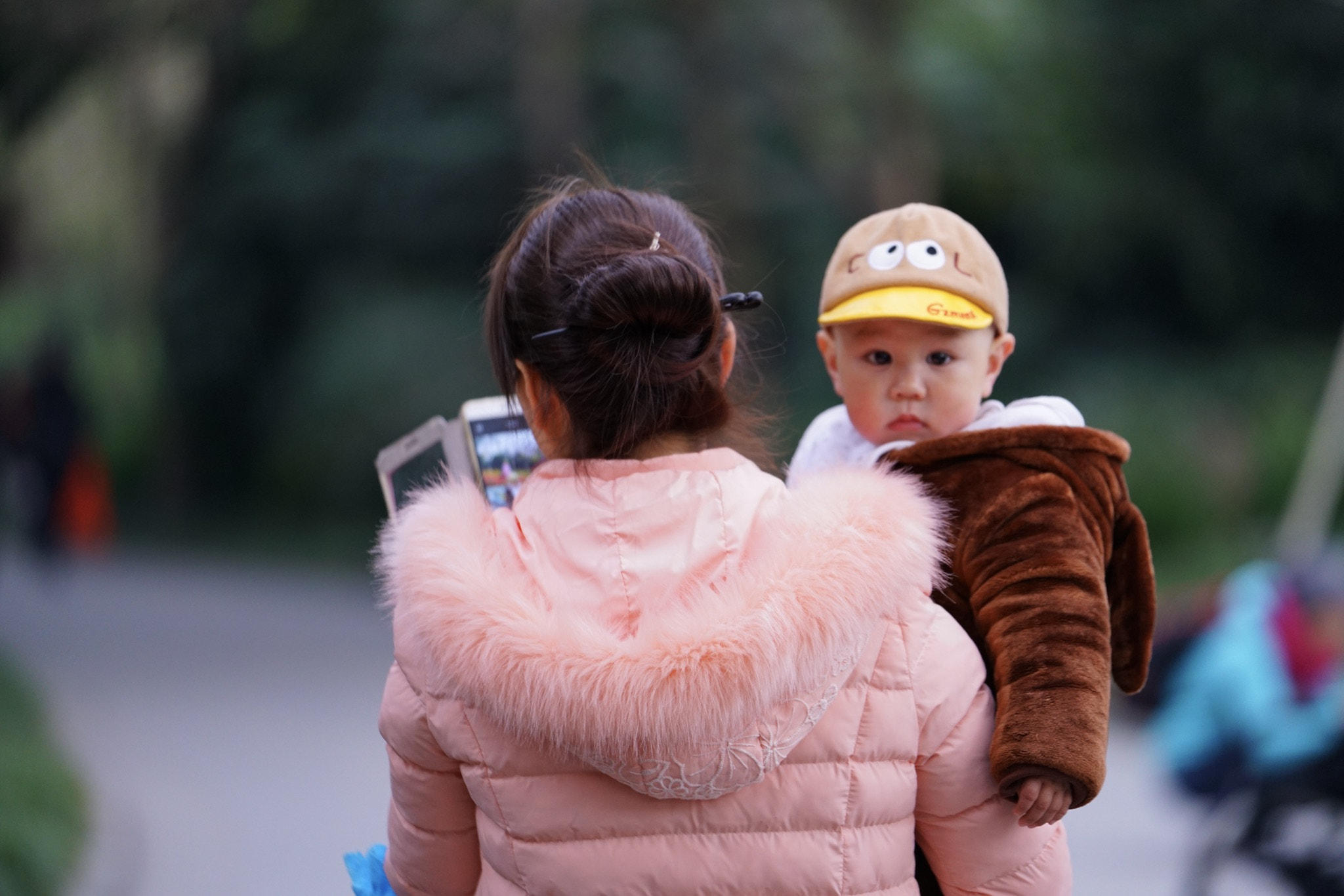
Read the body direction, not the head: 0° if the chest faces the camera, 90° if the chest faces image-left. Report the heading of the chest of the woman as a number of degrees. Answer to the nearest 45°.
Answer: approximately 180°

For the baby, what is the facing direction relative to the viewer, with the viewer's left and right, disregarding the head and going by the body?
facing the viewer and to the left of the viewer

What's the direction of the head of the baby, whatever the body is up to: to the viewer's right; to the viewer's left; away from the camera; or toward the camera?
toward the camera

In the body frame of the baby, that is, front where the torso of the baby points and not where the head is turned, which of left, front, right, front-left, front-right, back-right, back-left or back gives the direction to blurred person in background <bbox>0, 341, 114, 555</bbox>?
right

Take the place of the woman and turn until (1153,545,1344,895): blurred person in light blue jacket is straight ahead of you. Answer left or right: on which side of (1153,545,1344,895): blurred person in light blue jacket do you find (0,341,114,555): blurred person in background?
left

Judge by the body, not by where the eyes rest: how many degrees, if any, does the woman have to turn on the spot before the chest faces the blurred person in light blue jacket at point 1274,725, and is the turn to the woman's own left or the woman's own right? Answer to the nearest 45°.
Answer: approximately 45° to the woman's own right
